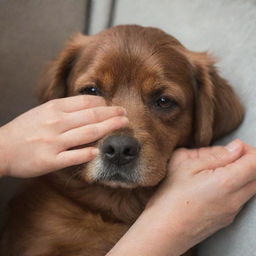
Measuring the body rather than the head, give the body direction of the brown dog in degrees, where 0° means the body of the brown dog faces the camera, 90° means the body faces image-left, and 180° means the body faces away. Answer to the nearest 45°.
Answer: approximately 0°
